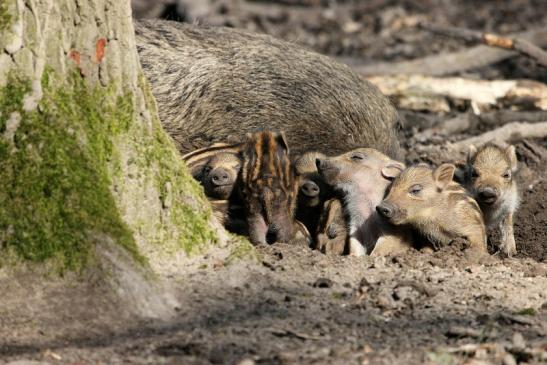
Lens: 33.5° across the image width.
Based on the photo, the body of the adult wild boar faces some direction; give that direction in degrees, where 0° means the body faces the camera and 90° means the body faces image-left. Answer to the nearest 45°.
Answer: approximately 90°

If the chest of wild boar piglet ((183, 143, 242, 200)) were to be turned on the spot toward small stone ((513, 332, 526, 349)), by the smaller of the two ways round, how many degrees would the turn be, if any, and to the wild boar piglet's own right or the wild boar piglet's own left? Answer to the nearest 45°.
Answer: approximately 45° to the wild boar piglet's own left

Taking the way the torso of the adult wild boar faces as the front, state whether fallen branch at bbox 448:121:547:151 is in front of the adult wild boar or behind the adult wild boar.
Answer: behind

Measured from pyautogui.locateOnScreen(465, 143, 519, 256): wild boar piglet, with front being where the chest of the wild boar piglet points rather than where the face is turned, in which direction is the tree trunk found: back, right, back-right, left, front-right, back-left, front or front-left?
front-right

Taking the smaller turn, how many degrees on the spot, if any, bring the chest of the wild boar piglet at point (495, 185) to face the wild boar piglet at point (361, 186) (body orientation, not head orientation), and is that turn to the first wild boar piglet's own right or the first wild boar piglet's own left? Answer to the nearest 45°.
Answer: approximately 45° to the first wild boar piglet's own right

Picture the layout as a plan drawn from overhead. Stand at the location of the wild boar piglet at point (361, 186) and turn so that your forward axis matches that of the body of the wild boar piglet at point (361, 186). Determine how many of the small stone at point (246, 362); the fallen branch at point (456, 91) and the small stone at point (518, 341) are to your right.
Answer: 1

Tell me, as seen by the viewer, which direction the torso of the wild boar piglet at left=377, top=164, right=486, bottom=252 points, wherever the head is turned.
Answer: to the viewer's left

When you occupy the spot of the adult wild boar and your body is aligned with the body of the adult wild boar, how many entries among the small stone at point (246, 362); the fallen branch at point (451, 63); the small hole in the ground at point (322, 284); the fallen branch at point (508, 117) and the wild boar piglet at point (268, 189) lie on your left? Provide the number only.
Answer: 3

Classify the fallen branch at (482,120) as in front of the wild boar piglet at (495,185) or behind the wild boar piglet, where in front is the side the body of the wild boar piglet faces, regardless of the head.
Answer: behind

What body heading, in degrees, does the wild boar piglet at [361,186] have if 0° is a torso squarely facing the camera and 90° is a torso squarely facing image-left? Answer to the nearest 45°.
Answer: approximately 90°

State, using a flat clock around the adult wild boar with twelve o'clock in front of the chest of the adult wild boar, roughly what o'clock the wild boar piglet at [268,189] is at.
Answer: The wild boar piglet is roughly at 9 o'clock from the adult wild boar.

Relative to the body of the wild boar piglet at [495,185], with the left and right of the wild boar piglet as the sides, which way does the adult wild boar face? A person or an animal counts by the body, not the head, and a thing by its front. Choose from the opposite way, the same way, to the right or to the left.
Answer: to the right

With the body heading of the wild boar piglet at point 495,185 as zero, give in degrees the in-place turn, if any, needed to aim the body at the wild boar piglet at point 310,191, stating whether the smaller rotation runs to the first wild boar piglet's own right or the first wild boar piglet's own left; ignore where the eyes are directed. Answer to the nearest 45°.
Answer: approximately 90° to the first wild boar piglet's own right
